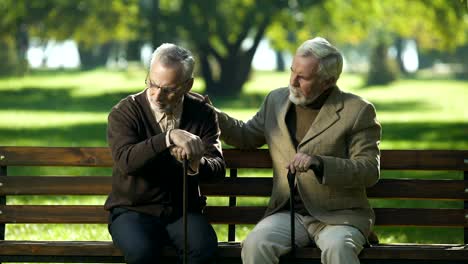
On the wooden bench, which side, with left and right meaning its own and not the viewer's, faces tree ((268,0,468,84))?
back

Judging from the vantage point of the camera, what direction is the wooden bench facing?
facing the viewer

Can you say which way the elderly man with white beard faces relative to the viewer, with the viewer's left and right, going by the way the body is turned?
facing the viewer and to the left of the viewer

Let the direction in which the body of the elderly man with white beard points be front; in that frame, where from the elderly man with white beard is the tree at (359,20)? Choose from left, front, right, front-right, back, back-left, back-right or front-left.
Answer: back-right

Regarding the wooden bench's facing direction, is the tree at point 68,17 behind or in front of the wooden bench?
behind

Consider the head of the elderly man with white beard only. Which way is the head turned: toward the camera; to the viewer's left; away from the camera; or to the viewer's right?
to the viewer's left

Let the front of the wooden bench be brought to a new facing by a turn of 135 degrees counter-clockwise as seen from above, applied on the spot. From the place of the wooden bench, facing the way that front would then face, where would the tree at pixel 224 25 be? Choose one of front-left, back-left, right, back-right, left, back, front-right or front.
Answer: front-left

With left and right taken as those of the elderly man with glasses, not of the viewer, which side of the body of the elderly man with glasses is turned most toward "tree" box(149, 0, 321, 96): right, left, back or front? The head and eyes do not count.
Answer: back

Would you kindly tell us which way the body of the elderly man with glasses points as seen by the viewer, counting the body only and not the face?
toward the camera

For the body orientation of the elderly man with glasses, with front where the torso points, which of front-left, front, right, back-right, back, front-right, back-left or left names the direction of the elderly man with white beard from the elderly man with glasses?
left
